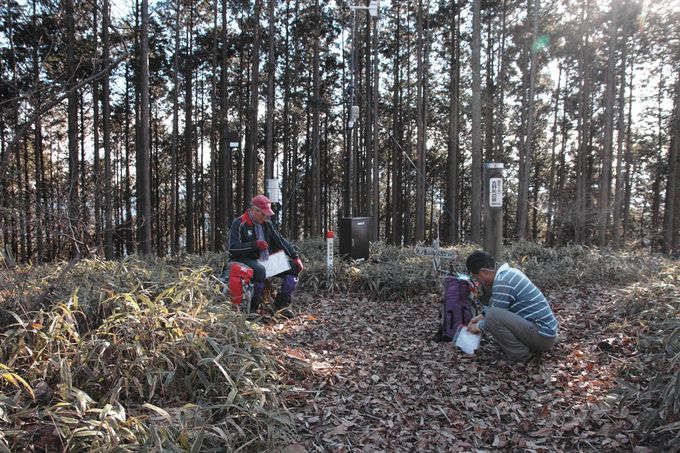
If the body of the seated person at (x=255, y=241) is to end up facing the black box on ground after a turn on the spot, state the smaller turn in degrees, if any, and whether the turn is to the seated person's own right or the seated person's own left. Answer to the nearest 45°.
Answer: approximately 90° to the seated person's own left

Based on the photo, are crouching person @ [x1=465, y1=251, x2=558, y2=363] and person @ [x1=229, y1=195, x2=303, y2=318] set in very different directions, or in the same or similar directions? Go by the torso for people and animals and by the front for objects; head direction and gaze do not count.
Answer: very different directions

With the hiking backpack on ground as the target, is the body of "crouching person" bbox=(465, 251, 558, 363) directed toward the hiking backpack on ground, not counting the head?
yes

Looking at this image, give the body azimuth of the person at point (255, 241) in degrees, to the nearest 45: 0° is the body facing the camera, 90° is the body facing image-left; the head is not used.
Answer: approximately 315°

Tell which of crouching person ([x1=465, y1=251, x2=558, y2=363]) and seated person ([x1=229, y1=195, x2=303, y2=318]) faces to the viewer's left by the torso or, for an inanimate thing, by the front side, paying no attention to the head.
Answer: crouching person ([x1=465, y1=251, x2=558, y2=363])

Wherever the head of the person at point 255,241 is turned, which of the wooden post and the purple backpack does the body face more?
the purple backpack

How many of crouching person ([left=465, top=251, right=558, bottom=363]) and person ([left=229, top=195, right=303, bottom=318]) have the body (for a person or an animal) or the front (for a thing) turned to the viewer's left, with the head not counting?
1

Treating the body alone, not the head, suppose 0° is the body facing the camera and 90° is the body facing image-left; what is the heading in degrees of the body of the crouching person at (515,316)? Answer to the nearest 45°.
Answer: approximately 90°
